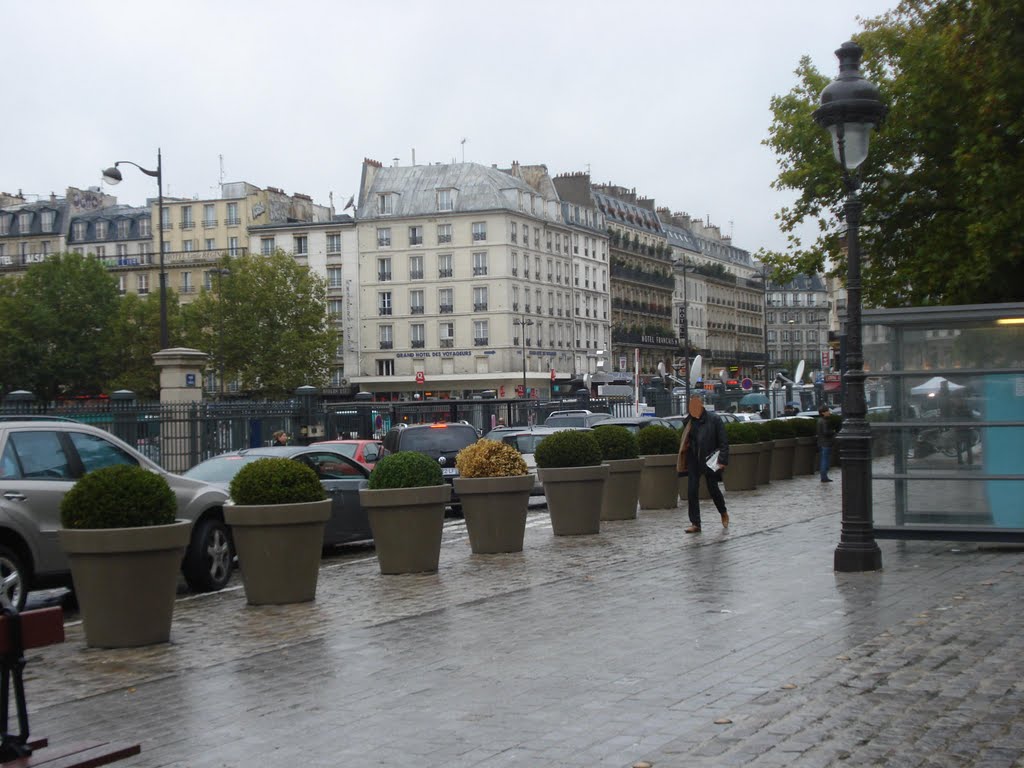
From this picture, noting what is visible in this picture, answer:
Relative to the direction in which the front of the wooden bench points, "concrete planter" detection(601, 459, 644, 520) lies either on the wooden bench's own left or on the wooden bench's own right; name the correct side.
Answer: on the wooden bench's own left

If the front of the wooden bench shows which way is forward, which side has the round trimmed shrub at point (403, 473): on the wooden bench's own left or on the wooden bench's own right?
on the wooden bench's own left
